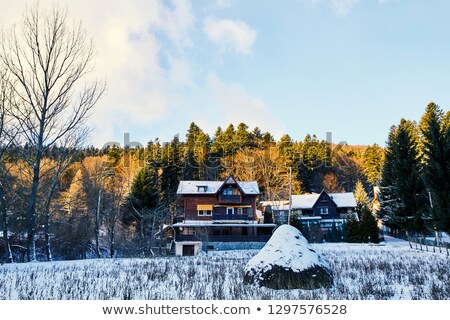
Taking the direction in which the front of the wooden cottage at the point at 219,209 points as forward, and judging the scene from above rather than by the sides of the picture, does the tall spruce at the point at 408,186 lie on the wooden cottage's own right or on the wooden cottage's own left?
on the wooden cottage's own left

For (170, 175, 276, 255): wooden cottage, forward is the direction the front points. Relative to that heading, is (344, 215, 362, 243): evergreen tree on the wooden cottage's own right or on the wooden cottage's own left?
on the wooden cottage's own left

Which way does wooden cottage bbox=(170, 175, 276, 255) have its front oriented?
toward the camera

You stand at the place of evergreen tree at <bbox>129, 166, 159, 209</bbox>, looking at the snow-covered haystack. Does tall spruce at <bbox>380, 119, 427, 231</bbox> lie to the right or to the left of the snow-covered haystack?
left

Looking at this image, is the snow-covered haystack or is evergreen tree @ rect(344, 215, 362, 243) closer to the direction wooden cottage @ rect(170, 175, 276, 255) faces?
the snow-covered haystack

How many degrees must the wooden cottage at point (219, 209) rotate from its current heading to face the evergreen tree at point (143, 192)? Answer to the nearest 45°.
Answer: approximately 90° to its right

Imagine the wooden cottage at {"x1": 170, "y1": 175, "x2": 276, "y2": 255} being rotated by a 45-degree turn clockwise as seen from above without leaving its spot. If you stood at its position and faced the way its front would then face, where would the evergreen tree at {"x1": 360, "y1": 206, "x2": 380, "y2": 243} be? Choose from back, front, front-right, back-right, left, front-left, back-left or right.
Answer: back-left

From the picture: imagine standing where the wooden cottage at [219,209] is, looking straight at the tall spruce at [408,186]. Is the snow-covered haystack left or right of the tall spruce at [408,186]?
right

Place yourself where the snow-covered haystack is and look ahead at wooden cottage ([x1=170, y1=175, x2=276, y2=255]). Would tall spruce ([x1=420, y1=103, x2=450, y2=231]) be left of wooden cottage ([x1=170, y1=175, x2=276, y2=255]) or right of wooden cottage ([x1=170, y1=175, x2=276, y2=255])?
right

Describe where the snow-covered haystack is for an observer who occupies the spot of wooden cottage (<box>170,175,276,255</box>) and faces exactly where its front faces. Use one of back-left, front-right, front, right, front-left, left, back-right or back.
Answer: front
